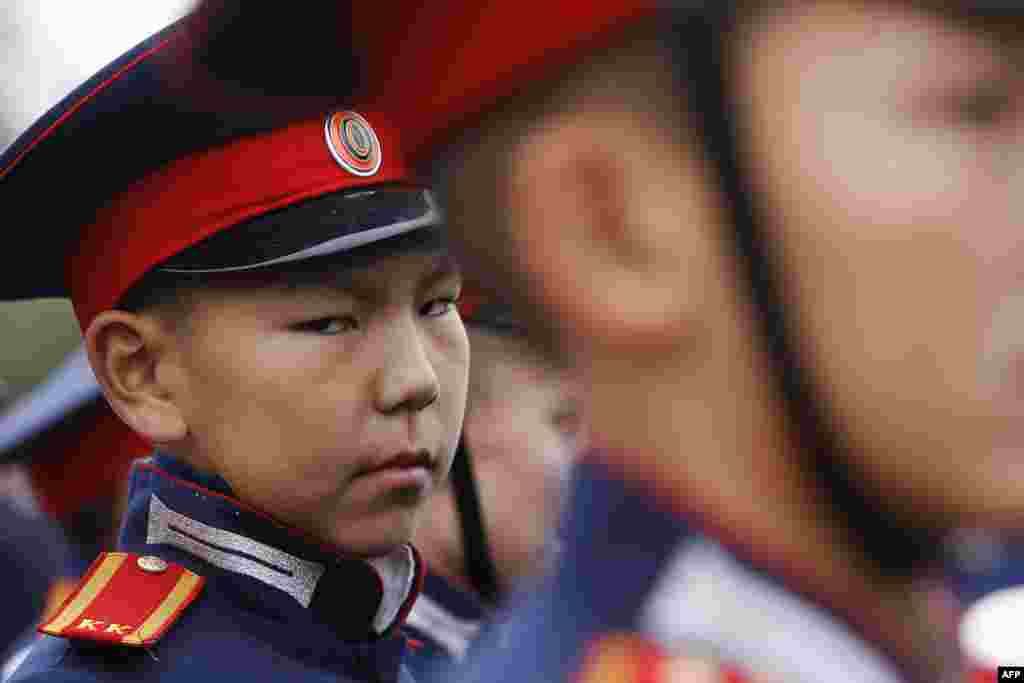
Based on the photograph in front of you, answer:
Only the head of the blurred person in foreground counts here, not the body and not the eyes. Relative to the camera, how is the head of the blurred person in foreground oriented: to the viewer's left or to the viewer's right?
to the viewer's right

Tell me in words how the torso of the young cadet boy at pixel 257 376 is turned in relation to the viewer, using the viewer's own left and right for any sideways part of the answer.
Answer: facing the viewer and to the right of the viewer

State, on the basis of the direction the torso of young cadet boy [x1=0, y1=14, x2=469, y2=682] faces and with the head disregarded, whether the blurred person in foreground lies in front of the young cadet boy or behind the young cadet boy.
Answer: in front

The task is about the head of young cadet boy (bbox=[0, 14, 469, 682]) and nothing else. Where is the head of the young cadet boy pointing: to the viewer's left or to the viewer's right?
to the viewer's right
